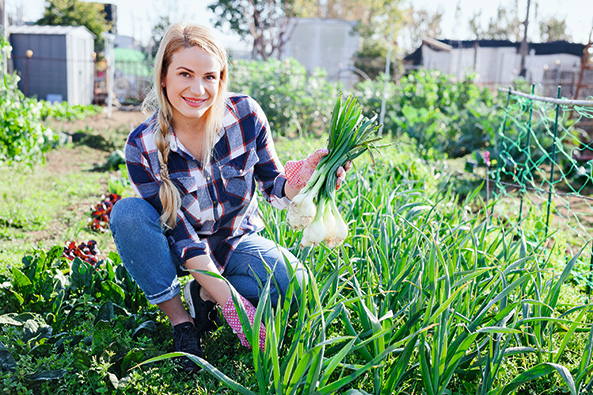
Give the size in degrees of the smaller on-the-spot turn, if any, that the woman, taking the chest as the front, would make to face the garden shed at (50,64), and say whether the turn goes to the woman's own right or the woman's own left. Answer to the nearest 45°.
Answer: approximately 180°

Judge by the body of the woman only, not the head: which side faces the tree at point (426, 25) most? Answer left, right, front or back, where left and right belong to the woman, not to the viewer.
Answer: back

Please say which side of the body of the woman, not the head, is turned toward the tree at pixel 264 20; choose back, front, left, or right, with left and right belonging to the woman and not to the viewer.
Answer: back

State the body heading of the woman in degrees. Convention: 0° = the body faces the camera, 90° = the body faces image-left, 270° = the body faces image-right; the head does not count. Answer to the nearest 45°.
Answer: approximately 0°

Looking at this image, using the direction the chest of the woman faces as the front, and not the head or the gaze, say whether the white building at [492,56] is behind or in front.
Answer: behind

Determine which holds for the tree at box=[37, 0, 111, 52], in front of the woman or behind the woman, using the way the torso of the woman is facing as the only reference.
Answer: behind
